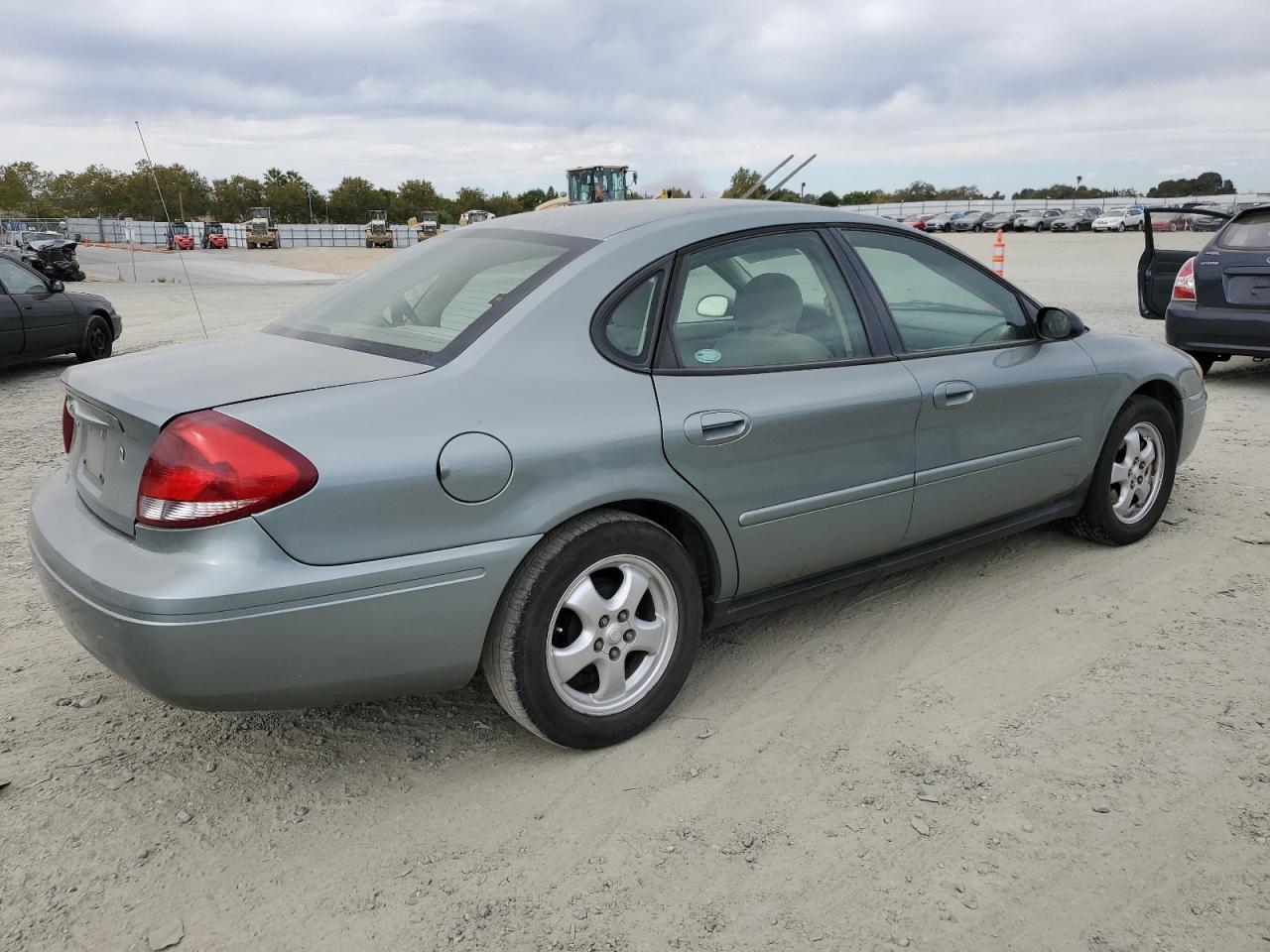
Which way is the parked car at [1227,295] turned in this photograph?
away from the camera

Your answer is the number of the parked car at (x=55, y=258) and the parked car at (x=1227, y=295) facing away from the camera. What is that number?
1

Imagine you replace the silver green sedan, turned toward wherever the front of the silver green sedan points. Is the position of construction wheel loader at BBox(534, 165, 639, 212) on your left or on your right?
on your left

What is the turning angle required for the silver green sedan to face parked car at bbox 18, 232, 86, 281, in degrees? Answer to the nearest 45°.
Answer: approximately 90° to its left

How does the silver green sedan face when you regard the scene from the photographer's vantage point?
facing away from the viewer and to the right of the viewer

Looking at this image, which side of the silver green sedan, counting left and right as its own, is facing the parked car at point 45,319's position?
left

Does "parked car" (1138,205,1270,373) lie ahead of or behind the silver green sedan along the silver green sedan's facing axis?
ahead

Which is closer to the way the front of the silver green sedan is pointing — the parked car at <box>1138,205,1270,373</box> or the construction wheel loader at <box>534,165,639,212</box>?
the parked car

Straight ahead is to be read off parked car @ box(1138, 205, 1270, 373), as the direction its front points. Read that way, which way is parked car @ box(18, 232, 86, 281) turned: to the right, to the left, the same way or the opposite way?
to the right

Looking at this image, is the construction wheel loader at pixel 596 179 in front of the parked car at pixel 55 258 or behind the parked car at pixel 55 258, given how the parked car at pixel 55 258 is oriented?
in front

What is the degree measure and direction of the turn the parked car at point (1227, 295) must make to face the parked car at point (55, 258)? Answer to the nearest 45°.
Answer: approximately 90° to its left

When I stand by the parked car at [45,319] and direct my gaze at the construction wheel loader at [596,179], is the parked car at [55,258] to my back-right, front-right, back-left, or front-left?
front-left

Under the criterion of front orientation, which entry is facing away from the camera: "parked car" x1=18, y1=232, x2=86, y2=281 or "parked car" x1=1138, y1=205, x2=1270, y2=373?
"parked car" x1=1138, y1=205, x2=1270, y2=373

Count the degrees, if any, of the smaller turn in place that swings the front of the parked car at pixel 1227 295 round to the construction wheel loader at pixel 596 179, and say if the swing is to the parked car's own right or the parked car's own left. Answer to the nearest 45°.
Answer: approximately 45° to the parked car's own left

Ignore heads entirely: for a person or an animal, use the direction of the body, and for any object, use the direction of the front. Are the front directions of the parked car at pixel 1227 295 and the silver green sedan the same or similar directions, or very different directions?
same or similar directions

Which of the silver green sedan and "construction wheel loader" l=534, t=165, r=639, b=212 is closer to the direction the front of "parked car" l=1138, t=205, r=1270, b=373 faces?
the construction wheel loader

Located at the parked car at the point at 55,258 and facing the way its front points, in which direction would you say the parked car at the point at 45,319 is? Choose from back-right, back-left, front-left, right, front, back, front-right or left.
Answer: front-right
